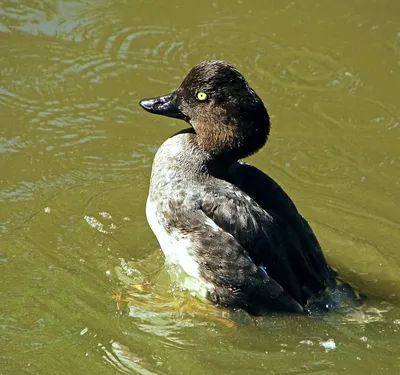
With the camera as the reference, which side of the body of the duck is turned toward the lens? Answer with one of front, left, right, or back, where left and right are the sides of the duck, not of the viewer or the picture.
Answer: left
